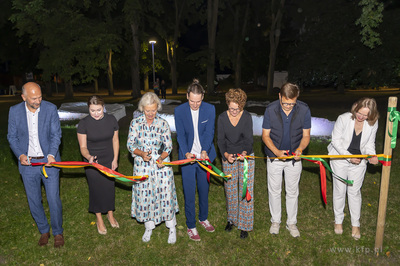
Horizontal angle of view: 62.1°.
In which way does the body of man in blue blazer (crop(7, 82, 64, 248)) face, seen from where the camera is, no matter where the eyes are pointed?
toward the camera

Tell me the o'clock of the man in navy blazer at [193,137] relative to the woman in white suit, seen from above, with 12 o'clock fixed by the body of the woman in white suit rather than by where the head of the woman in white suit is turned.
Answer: The man in navy blazer is roughly at 2 o'clock from the woman in white suit.

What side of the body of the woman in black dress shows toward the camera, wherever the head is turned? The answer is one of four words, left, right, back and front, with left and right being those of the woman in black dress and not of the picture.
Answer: front

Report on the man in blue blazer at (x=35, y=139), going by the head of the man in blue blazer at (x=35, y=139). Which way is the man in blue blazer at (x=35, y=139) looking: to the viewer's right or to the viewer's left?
to the viewer's right

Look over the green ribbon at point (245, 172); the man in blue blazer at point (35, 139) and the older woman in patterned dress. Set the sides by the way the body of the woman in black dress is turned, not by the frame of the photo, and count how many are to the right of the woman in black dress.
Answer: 1

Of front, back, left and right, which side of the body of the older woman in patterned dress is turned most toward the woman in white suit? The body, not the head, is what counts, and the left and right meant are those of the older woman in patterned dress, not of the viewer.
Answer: left

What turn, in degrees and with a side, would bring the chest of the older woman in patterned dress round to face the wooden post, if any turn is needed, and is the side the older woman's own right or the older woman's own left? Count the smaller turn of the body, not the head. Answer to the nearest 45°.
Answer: approximately 90° to the older woman's own left

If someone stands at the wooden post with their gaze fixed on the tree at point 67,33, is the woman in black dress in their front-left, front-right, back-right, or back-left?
front-left

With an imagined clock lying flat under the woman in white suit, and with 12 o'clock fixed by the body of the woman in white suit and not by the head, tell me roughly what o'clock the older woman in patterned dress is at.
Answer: The older woman in patterned dress is roughly at 2 o'clock from the woman in white suit.

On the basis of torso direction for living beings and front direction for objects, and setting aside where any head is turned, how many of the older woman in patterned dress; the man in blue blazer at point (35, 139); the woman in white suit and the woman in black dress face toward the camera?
4

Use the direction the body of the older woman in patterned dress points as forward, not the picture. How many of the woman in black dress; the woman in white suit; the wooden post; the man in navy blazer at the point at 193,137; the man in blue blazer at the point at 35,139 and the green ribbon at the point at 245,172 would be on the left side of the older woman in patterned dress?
4

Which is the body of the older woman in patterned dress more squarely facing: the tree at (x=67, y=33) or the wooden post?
the wooden post

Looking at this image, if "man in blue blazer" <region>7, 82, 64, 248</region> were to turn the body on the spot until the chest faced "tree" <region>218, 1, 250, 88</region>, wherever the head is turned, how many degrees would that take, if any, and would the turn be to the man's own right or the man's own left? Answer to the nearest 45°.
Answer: approximately 135° to the man's own left

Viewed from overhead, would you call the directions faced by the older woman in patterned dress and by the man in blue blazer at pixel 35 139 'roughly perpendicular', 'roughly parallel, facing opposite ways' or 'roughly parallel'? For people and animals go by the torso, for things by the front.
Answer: roughly parallel

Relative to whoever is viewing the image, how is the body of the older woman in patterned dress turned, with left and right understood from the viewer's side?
facing the viewer

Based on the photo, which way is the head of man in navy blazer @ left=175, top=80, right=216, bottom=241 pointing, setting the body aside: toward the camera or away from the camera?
toward the camera
